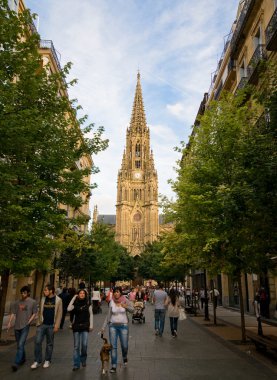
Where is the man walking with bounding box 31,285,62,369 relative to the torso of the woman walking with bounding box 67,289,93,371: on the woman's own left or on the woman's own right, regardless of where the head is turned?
on the woman's own right

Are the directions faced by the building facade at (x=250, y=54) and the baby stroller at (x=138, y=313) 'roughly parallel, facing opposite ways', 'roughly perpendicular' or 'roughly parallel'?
roughly perpendicular

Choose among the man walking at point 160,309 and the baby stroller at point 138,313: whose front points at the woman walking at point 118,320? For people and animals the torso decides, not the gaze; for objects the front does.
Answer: the baby stroller
